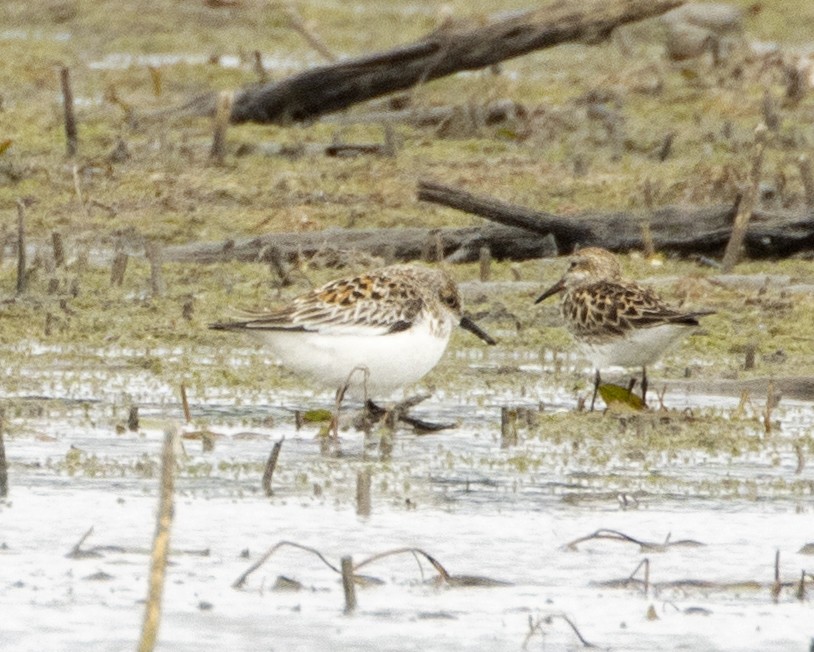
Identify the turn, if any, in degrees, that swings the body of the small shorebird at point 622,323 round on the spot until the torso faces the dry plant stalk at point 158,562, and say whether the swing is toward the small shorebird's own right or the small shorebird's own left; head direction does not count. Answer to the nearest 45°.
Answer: approximately 90° to the small shorebird's own left

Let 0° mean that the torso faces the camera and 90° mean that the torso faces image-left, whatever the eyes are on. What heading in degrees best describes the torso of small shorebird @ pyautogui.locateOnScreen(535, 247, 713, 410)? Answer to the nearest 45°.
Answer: approximately 90°

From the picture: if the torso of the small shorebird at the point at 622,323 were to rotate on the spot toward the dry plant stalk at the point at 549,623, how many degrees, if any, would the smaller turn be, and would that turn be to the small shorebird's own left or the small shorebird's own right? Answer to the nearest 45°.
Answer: approximately 90° to the small shorebird's own left

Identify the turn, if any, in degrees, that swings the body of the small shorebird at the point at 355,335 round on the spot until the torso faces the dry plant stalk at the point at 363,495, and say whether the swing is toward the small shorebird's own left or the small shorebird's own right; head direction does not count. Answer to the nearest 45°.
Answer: approximately 90° to the small shorebird's own right

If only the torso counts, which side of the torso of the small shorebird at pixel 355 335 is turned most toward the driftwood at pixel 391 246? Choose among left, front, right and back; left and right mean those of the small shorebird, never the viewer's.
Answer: left

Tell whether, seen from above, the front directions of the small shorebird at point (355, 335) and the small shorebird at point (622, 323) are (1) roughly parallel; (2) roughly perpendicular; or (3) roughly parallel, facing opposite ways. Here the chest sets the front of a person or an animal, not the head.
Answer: roughly parallel, facing opposite ways

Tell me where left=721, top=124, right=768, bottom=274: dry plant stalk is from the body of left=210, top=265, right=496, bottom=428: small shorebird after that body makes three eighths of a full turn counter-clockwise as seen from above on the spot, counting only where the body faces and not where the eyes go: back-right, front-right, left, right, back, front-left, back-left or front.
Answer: right

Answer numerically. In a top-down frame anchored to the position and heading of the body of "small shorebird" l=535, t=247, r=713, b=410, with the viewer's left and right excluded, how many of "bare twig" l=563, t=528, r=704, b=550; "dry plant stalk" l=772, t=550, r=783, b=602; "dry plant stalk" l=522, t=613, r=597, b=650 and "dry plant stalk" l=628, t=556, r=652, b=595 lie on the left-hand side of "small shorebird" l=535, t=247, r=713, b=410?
4

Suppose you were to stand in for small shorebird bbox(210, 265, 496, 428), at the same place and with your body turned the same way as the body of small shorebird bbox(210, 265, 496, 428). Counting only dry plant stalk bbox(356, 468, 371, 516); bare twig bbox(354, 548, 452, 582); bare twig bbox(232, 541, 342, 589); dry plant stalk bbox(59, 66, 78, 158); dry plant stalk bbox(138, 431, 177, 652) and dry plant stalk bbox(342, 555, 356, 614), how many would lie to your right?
5

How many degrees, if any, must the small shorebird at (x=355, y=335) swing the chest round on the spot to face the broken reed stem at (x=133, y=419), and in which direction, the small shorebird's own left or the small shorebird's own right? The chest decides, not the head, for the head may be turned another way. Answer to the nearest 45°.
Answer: approximately 180°

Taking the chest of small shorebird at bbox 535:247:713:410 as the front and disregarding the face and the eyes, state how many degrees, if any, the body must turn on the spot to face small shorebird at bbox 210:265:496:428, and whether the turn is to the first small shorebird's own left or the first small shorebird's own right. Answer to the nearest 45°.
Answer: approximately 45° to the first small shorebird's own left

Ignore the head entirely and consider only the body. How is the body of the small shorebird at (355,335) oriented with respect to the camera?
to the viewer's right

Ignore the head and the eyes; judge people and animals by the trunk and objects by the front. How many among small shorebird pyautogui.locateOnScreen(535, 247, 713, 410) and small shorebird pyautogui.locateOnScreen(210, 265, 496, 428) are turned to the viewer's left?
1

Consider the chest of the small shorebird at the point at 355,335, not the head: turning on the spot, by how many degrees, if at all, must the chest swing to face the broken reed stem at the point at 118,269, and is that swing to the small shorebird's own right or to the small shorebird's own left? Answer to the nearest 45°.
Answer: approximately 135° to the small shorebird's own left

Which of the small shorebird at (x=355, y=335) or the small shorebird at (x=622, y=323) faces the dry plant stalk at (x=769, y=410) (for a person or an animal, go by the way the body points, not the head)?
the small shorebird at (x=355, y=335)
